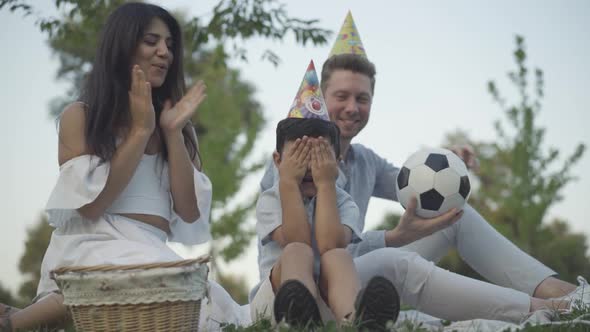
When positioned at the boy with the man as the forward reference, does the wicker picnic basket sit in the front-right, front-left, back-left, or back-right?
back-left

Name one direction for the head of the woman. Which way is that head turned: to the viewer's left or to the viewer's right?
to the viewer's right

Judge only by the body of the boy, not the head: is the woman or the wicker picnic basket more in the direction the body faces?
the wicker picnic basket

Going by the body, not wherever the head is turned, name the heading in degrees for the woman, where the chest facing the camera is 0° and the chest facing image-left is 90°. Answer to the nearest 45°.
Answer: approximately 315°

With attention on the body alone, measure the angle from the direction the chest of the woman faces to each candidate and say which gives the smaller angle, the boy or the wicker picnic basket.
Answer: the boy

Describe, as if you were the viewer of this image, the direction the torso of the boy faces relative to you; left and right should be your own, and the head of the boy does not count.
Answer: facing the viewer

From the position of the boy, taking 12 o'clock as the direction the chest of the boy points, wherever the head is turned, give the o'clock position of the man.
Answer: The man is roughly at 7 o'clock from the boy.

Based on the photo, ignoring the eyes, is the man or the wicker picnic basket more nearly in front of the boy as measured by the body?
the wicker picnic basket

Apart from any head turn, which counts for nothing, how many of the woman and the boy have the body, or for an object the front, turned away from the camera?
0

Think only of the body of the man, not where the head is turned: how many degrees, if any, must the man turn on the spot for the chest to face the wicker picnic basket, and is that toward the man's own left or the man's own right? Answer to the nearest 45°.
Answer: approximately 90° to the man's own right

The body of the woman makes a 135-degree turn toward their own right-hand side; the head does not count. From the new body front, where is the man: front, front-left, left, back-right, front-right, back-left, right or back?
back

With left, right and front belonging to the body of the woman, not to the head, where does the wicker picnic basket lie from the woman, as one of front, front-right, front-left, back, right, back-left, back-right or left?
front-right

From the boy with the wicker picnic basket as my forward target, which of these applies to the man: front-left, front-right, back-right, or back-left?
back-right

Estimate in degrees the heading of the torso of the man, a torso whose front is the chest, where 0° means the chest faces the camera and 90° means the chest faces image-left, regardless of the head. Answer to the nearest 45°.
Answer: approximately 315°
